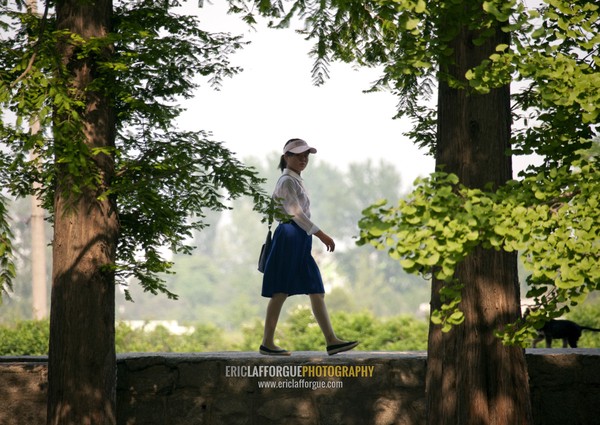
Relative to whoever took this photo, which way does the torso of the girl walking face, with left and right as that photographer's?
facing to the right of the viewer

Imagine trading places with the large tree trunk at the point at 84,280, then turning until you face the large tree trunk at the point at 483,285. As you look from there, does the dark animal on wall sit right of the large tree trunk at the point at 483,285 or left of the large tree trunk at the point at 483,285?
left

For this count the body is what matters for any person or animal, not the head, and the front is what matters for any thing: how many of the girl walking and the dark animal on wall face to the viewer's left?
1

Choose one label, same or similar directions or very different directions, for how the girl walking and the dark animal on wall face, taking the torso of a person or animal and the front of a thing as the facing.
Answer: very different directions

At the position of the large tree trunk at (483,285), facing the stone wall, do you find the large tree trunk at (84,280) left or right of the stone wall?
left

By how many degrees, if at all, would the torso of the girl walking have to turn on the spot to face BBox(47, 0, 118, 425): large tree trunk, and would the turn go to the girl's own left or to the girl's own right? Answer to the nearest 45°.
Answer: approximately 135° to the girl's own right

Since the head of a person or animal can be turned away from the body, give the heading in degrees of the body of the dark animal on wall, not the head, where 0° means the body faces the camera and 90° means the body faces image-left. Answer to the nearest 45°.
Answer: approximately 90°

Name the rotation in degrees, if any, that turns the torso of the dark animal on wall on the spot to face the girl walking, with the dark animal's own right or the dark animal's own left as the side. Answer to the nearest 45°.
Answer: approximately 45° to the dark animal's own left
